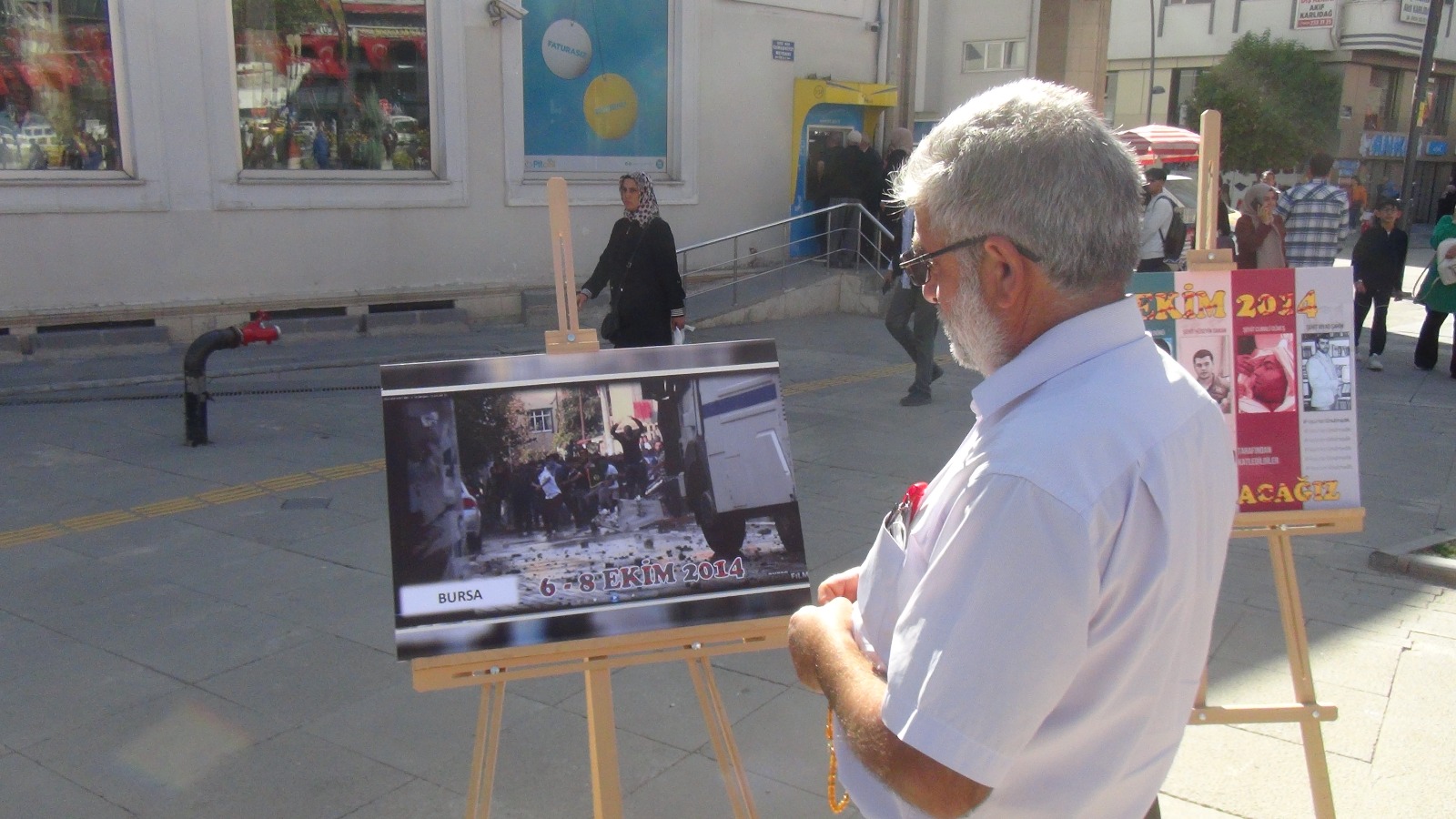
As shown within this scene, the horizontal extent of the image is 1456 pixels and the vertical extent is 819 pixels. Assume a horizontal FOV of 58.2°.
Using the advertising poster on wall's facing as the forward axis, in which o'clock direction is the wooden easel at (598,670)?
The wooden easel is roughly at 12 o'clock from the advertising poster on wall.

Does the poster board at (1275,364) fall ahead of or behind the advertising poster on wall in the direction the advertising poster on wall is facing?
ahead

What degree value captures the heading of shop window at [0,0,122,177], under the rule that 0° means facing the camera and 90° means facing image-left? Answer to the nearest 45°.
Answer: approximately 0°

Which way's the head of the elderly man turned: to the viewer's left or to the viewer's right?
to the viewer's left

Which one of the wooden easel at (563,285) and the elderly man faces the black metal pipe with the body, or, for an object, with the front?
the elderly man

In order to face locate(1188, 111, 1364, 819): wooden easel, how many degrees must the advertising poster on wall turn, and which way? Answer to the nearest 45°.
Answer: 0° — it already faces it
